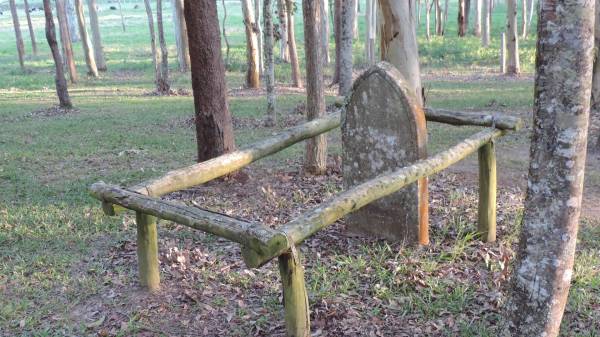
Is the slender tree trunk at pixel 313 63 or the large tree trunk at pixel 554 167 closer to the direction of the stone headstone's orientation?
the large tree trunk

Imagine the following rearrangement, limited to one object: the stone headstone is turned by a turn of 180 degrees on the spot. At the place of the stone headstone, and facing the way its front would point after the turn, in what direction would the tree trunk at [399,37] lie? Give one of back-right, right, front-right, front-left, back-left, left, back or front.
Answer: front-left

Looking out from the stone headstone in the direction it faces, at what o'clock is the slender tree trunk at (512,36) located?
The slender tree trunk is roughly at 5 o'clock from the stone headstone.

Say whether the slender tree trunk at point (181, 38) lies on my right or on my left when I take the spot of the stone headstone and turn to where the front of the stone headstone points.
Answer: on my right

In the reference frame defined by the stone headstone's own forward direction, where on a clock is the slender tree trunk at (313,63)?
The slender tree trunk is roughly at 4 o'clock from the stone headstone.

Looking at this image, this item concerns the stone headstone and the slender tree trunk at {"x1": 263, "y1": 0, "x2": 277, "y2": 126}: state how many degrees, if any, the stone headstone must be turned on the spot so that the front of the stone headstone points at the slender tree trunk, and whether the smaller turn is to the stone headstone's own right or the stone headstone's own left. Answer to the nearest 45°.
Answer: approximately 135° to the stone headstone's own right

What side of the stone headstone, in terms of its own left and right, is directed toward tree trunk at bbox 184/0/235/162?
right

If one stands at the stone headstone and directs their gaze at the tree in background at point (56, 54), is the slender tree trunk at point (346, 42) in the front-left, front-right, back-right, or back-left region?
front-right

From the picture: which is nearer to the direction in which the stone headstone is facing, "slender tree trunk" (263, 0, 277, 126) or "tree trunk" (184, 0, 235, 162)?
the tree trunk

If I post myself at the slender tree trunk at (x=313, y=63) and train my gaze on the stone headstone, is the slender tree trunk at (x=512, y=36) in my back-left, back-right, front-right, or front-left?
back-left

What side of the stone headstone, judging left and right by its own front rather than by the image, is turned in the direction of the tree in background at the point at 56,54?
right

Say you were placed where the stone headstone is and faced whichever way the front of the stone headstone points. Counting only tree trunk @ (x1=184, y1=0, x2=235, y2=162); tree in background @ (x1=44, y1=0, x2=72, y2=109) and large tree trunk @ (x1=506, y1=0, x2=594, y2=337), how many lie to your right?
2

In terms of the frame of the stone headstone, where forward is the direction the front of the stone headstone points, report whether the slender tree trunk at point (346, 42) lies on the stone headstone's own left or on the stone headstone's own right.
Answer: on the stone headstone's own right

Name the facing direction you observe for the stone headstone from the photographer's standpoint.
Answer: facing the viewer and to the left of the viewer
